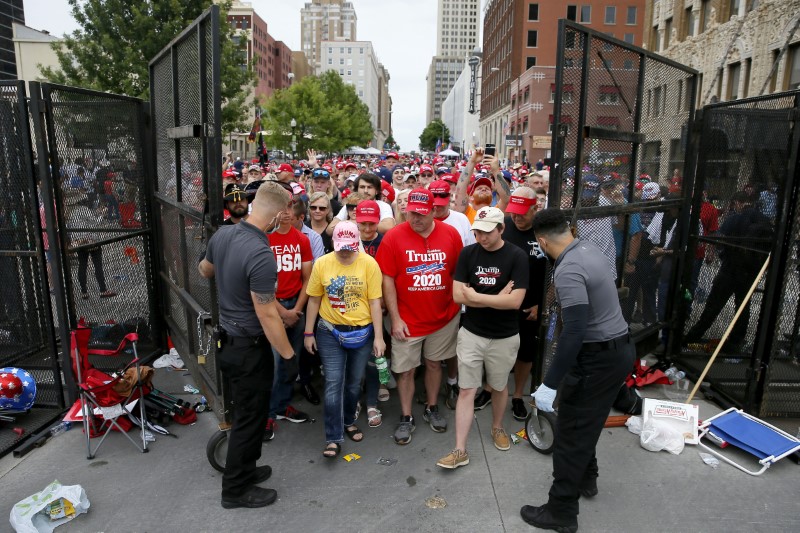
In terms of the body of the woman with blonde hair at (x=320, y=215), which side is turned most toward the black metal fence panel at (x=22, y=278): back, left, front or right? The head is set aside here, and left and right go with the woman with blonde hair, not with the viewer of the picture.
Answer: right

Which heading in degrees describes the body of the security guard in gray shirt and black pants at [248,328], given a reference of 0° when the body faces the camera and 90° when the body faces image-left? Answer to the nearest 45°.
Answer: approximately 225°

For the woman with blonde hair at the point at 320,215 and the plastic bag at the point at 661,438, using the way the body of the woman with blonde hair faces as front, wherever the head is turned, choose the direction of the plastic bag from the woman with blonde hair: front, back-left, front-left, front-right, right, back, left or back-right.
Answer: front-left

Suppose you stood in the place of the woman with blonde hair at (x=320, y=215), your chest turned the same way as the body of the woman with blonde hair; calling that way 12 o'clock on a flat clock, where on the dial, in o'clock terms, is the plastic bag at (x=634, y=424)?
The plastic bag is roughly at 10 o'clock from the woman with blonde hair.

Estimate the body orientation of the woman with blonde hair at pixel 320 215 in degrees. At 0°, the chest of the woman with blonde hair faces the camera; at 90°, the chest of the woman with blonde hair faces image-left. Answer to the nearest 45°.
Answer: approximately 0°

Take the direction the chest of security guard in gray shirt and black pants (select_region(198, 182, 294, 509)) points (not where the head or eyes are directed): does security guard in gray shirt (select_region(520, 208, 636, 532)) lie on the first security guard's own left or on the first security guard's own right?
on the first security guard's own right
